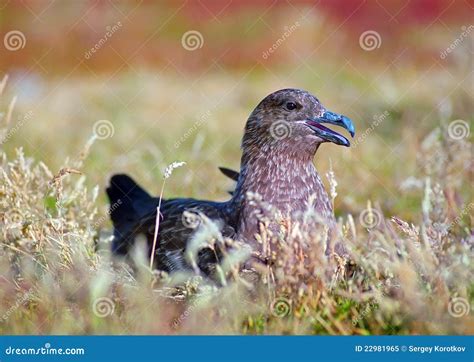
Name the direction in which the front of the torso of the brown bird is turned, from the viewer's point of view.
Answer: to the viewer's right
